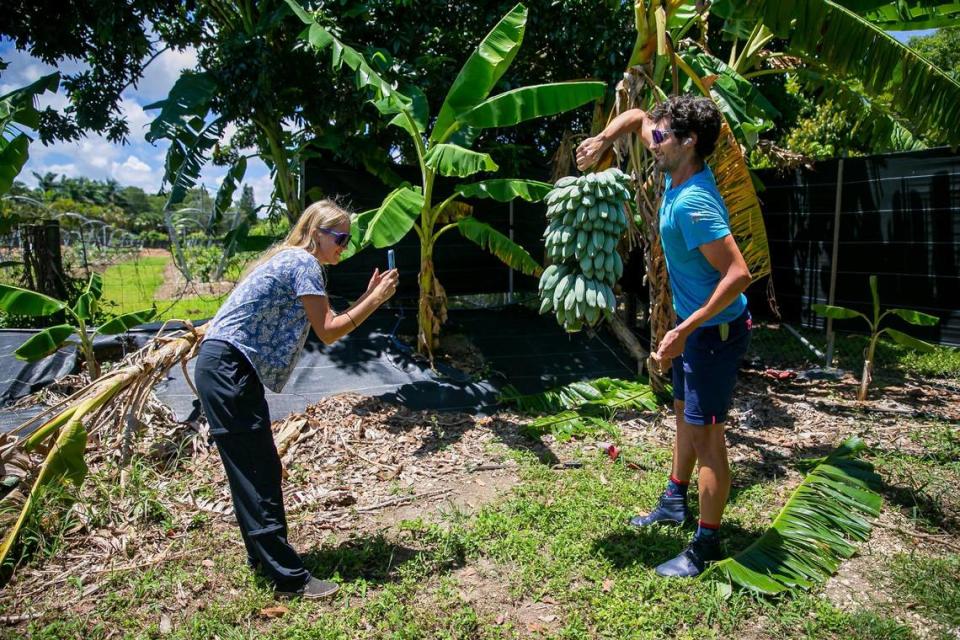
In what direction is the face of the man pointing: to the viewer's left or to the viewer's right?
to the viewer's left

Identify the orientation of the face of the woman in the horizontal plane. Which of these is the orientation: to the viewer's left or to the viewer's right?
to the viewer's right

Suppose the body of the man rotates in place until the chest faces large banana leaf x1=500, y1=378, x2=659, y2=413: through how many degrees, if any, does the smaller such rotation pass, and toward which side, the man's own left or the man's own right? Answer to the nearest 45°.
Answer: approximately 90° to the man's own right

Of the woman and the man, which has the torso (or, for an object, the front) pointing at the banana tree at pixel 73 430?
the man

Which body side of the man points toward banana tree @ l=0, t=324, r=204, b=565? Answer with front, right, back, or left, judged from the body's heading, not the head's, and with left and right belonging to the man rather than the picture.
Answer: front

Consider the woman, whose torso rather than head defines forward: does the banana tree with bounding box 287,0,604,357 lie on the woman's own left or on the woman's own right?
on the woman's own left

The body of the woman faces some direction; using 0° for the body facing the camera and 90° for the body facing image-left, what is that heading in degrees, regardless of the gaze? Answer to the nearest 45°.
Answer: approximately 270°

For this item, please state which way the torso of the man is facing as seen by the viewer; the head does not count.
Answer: to the viewer's left

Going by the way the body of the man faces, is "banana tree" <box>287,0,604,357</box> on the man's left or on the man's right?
on the man's right

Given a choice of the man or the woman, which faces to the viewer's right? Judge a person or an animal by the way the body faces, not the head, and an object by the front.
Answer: the woman

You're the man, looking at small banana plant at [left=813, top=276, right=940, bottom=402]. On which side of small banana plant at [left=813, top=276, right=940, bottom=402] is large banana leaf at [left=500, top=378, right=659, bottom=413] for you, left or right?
left
